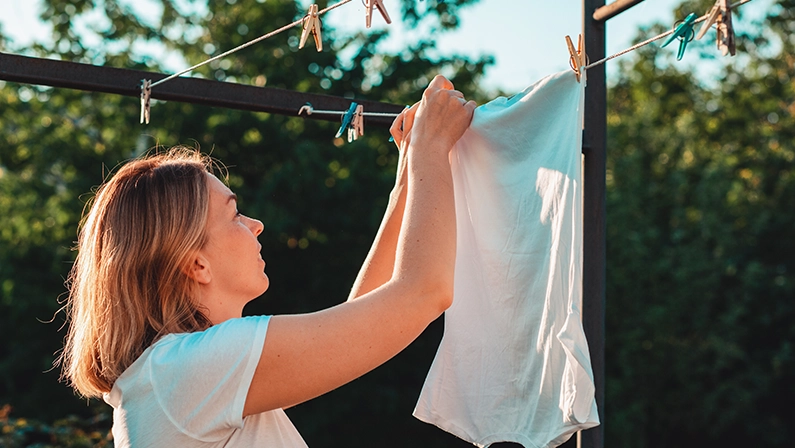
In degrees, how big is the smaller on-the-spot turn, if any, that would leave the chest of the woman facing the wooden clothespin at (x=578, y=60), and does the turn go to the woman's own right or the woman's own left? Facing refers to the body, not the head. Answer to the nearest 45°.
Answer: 0° — they already face it

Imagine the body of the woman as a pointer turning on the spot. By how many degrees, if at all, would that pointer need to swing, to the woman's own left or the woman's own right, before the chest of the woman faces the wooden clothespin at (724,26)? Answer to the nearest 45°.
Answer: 0° — they already face it

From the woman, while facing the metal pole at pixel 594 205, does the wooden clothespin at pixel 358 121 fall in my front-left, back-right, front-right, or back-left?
front-left

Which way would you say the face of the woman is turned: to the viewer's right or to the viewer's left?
to the viewer's right

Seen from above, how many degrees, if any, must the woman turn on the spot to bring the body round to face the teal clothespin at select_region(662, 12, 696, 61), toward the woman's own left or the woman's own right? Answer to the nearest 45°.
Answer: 0° — they already face it

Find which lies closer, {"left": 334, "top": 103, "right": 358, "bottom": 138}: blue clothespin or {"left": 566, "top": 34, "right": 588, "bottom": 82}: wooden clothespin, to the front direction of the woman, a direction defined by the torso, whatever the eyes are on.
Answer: the wooden clothespin

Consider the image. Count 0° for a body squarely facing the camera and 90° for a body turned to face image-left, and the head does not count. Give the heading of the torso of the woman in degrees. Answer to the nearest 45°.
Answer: approximately 270°
